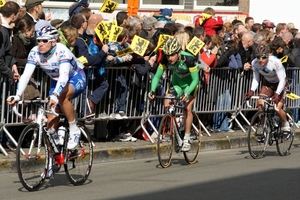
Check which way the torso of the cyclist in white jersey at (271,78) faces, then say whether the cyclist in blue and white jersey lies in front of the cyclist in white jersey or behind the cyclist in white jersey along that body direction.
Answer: in front

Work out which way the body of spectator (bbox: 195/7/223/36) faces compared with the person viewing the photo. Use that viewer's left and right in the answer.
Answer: facing the viewer and to the left of the viewer

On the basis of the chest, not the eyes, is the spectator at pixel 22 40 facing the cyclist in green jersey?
yes

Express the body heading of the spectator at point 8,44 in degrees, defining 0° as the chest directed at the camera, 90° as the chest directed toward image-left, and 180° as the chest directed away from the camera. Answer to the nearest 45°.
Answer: approximately 270°

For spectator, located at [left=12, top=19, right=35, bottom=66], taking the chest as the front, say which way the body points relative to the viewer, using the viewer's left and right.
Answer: facing to the right of the viewer
